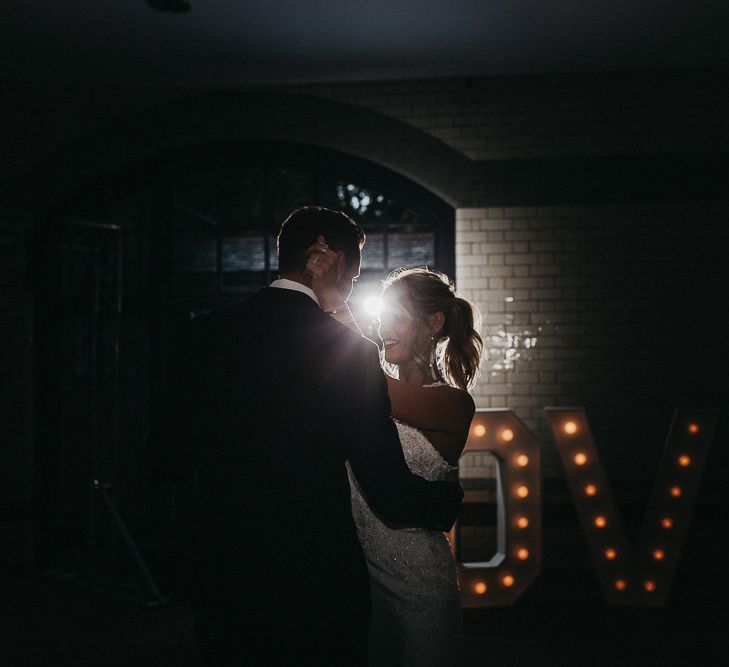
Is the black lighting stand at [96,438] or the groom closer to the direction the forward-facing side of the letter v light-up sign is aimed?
the groom

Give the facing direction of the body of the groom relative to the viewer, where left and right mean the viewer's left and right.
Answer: facing away from the viewer and to the right of the viewer

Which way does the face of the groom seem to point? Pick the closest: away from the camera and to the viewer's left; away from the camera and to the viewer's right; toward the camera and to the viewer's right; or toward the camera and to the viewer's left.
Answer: away from the camera and to the viewer's right

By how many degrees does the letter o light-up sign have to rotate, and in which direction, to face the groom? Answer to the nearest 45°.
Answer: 0° — it already faces them

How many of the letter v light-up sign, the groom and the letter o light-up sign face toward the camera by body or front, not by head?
2

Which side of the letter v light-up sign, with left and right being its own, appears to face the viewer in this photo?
front

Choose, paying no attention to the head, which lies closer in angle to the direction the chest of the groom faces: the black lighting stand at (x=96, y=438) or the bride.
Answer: the bride

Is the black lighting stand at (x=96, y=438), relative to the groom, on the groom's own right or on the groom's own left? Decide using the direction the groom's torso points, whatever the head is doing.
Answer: on the groom's own left

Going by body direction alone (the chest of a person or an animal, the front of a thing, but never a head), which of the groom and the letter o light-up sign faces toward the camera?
the letter o light-up sign

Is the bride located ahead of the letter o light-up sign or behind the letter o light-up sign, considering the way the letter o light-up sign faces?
ahead

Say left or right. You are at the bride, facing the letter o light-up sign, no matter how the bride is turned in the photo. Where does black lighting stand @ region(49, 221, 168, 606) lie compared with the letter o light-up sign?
left

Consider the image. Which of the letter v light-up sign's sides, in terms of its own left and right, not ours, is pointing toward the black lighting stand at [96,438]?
right

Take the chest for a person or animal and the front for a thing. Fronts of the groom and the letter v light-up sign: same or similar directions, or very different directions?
very different directions

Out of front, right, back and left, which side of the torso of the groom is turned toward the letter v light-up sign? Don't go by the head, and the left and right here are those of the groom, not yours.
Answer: front

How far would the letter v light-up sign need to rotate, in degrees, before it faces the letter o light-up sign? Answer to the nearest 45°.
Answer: approximately 45° to its right

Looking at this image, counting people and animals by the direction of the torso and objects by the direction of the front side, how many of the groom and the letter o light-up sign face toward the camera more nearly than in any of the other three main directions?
1

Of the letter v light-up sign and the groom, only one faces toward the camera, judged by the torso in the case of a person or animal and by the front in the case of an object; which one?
the letter v light-up sign

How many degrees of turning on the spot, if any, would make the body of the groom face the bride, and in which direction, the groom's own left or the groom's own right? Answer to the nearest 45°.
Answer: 0° — they already face them

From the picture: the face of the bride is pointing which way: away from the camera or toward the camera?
toward the camera
